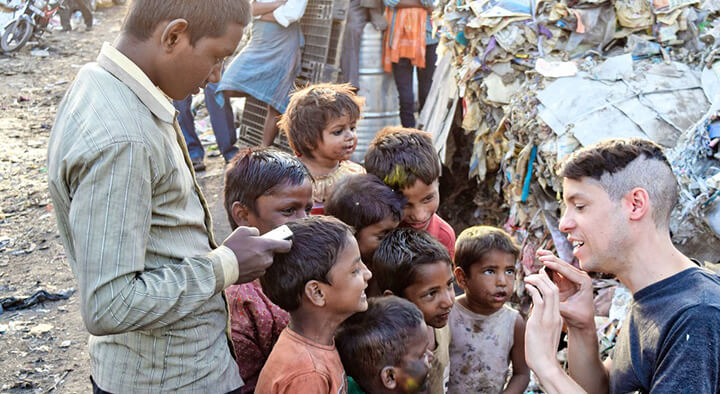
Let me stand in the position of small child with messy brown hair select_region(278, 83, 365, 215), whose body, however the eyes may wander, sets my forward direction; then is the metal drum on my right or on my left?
on my left

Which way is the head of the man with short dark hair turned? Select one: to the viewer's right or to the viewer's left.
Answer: to the viewer's left

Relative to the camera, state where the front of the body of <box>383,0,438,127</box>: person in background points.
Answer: toward the camera

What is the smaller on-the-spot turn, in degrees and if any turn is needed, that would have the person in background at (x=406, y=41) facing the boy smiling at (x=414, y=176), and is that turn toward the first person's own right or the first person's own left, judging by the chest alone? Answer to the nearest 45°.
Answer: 0° — they already face them

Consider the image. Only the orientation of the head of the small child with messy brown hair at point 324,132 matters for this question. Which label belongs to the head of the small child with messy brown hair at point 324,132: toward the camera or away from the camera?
toward the camera

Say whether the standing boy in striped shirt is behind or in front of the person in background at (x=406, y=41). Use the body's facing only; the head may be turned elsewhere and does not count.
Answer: in front

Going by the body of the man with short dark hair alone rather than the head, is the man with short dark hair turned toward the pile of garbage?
no

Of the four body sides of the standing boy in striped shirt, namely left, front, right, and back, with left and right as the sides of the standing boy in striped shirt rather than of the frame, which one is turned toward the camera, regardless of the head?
right

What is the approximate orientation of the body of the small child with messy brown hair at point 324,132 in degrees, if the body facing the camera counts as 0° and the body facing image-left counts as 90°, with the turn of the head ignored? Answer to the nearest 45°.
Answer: approximately 315°

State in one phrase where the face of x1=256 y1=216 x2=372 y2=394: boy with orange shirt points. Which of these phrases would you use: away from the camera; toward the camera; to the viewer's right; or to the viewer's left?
to the viewer's right

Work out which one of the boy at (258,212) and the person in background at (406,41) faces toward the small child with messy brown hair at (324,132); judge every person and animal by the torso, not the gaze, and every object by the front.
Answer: the person in background at (406,41)

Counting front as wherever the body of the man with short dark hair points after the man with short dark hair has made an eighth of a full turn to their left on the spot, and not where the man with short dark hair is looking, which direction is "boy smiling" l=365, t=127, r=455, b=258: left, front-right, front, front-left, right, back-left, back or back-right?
right

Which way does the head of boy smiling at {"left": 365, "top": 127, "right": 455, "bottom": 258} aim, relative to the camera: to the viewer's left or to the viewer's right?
to the viewer's right
